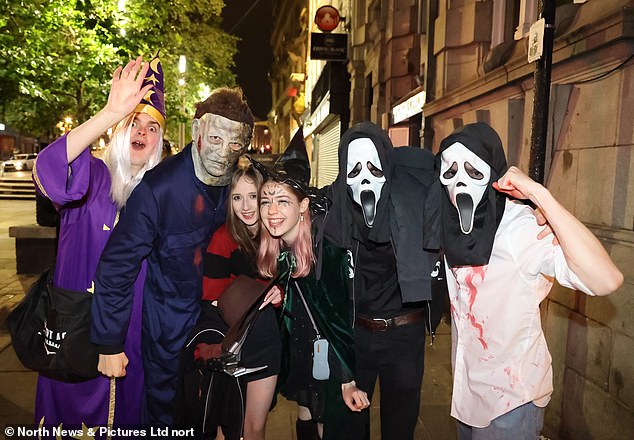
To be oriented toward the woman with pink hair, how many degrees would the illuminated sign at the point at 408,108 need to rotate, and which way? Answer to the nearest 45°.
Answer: approximately 45° to its left

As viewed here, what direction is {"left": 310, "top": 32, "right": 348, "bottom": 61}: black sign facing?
toward the camera

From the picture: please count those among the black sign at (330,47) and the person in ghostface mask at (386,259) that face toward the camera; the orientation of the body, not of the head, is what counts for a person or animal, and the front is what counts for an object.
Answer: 2

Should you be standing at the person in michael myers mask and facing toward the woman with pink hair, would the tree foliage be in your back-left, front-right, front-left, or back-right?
back-left

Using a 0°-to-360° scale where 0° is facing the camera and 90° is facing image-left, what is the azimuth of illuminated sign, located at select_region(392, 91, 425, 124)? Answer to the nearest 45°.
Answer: approximately 45°

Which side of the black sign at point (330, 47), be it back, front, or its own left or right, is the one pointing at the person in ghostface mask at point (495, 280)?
front

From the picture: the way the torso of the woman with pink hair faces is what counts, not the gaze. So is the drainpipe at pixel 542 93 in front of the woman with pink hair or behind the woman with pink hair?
behind

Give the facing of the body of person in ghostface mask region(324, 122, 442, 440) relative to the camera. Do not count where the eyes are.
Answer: toward the camera

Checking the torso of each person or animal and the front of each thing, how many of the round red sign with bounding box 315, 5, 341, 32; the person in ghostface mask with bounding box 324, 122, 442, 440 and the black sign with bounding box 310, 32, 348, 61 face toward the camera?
3

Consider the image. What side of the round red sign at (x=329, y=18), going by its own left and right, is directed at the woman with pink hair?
front

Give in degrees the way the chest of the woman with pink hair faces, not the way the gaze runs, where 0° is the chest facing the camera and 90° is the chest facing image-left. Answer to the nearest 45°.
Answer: approximately 45°

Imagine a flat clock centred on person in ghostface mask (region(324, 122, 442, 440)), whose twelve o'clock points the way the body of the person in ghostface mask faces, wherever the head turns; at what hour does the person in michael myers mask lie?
The person in michael myers mask is roughly at 3 o'clock from the person in ghostface mask.

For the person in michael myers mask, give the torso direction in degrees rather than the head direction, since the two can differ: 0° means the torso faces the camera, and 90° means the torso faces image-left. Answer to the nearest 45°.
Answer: approximately 315°

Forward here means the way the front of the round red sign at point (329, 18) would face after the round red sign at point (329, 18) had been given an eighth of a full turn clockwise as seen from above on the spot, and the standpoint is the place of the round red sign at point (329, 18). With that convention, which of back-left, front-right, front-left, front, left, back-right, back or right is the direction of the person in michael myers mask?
front-left
